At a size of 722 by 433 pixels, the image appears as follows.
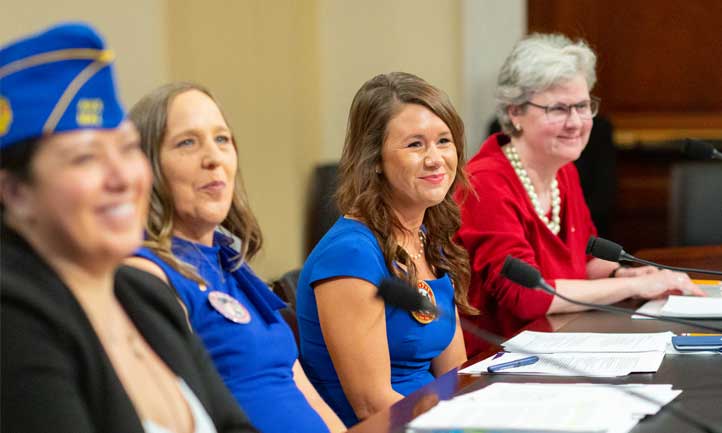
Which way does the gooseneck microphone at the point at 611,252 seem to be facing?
to the viewer's left

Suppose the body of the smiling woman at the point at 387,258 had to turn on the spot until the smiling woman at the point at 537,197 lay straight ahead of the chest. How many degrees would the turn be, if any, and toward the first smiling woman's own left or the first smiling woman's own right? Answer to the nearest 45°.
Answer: approximately 90° to the first smiling woman's own left

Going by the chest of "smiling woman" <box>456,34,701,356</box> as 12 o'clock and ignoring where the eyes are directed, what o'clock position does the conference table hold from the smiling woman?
The conference table is roughly at 1 o'clock from the smiling woman.

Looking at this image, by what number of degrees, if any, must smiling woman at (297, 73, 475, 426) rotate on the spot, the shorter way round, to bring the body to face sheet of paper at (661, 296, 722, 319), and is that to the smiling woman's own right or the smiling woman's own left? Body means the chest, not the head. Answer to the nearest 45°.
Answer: approximately 45° to the smiling woman's own left

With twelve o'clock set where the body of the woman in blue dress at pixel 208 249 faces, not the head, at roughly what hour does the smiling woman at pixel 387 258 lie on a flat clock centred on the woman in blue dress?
The smiling woman is roughly at 9 o'clock from the woman in blue dress.

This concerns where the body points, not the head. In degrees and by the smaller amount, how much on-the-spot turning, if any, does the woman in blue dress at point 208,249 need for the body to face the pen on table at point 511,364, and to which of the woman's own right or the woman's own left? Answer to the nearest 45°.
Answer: approximately 45° to the woman's own left
